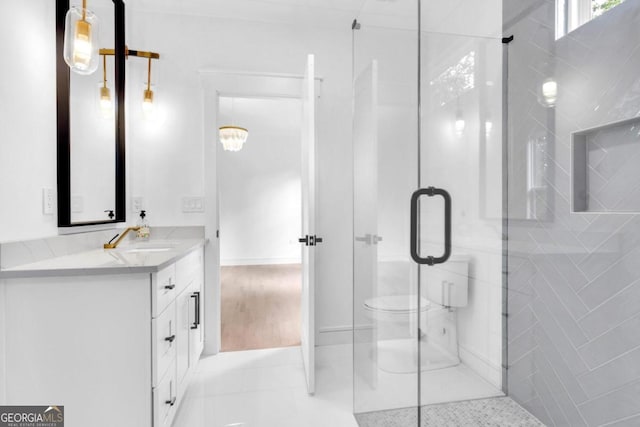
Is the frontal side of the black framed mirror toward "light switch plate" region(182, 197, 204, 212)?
no

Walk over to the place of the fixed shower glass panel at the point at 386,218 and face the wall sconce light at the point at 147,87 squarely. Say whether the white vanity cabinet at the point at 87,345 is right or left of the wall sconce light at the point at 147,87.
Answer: left

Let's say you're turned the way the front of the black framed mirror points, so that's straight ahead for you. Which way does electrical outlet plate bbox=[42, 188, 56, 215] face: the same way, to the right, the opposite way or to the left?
the same way

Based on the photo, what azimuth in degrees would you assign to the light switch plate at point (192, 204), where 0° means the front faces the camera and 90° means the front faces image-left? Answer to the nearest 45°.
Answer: approximately 0°

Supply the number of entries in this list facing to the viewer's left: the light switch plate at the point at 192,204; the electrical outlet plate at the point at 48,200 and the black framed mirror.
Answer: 0

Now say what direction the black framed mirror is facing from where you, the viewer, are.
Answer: facing the viewer and to the right of the viewer

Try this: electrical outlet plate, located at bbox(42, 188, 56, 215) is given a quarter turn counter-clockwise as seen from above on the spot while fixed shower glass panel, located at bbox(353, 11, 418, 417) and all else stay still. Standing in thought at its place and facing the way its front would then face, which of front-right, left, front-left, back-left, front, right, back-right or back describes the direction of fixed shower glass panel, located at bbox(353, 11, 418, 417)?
right

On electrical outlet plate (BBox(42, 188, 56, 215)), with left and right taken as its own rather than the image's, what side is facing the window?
front

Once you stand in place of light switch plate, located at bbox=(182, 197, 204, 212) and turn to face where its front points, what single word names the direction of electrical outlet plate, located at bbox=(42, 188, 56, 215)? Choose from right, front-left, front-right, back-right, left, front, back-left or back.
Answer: front-right

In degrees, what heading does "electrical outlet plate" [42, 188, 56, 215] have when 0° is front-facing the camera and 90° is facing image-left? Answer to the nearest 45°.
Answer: approximately 315°

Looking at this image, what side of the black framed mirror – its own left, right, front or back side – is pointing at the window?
front

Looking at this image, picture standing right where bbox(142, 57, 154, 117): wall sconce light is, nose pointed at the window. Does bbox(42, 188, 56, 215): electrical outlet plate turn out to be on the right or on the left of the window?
right
